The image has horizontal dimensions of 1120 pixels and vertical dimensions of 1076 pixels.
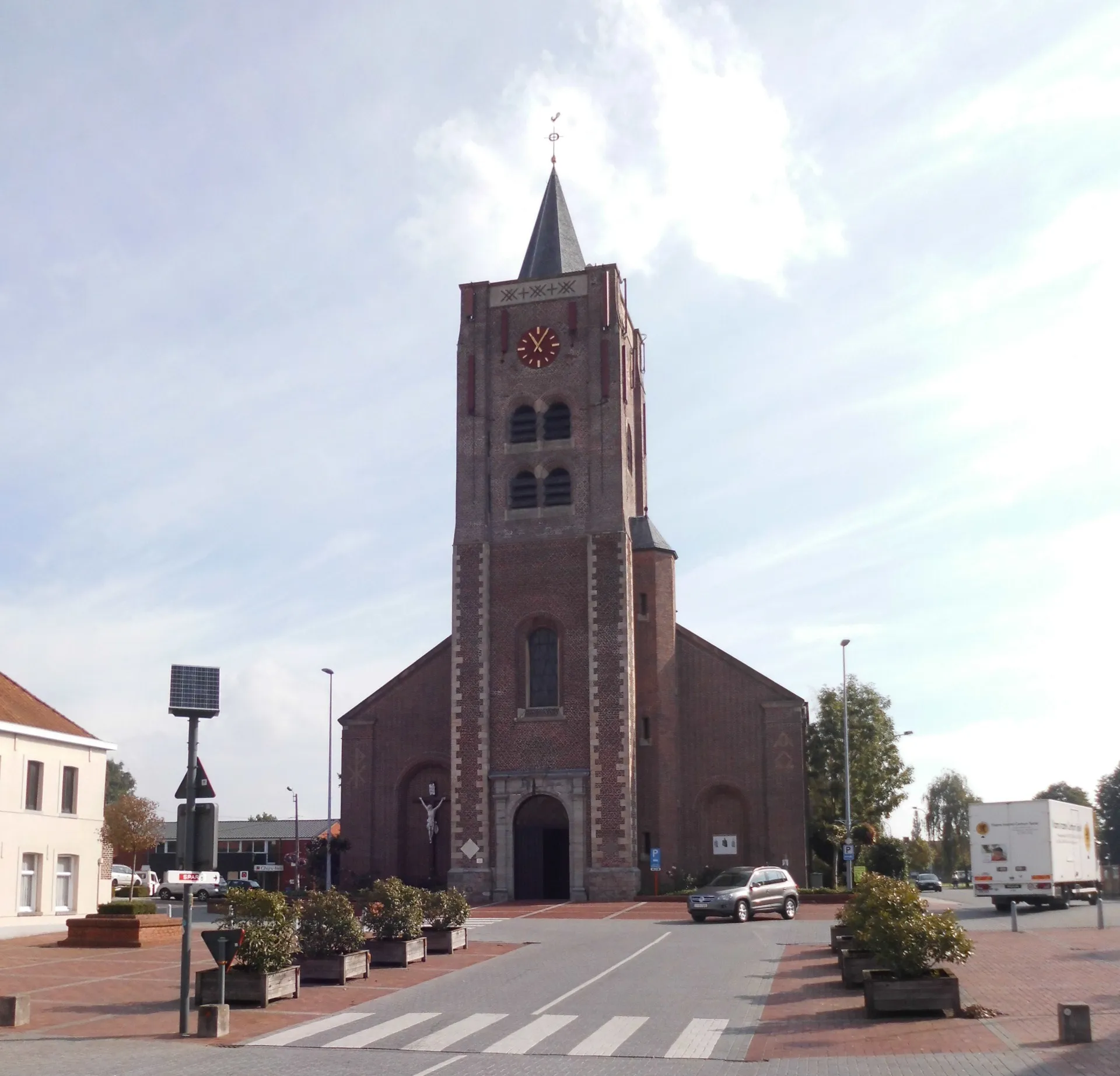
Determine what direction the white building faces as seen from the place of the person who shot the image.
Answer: facing the viewer and to the right of the viewer

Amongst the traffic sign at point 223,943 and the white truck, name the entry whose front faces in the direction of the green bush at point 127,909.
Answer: the traffic sign

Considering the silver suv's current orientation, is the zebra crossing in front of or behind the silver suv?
in front

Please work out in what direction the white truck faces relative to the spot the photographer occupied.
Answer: facing away from the viewer and to the right of the viewer

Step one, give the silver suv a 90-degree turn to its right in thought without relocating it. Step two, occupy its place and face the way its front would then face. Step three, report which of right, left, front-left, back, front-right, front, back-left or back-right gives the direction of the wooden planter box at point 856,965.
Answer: back-left

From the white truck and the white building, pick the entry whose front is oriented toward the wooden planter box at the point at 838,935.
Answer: the white building

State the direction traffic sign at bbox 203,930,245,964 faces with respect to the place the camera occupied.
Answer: facing away from the viewer

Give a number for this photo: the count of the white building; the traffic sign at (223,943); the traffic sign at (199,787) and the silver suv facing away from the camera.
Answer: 2

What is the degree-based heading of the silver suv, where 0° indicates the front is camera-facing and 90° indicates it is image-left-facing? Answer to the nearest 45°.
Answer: approximately 45°

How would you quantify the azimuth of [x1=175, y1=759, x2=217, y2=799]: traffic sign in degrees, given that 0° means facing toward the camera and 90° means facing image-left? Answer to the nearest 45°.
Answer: approximately 180°
